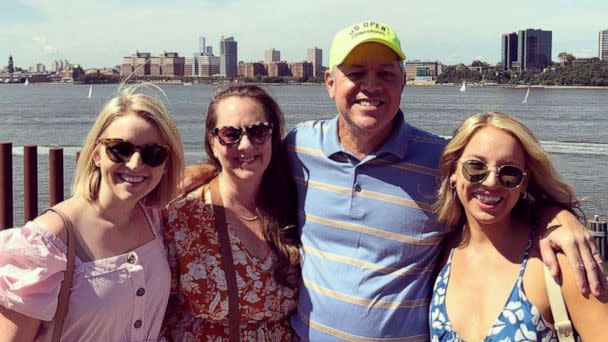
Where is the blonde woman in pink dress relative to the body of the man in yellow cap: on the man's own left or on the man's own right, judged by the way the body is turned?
on the man's own right

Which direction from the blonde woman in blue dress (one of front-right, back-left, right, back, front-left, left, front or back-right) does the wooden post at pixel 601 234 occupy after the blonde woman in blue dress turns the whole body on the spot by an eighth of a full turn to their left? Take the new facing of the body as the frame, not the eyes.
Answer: back-left

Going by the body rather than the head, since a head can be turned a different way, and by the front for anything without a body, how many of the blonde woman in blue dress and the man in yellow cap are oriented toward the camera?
2

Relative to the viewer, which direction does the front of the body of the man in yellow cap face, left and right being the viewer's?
facing the viewer

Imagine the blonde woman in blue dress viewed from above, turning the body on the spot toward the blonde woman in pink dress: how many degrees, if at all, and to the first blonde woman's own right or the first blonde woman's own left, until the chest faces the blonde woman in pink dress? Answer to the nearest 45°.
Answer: approximately 90° to the first blonde woman's own right

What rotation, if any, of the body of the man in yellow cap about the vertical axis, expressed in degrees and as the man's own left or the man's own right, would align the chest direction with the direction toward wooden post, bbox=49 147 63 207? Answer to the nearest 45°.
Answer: approximately 135° to the man's own right

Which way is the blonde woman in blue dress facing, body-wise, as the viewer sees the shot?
toward the camera

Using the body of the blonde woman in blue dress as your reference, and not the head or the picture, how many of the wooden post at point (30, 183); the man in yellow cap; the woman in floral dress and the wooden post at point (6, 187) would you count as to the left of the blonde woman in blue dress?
0

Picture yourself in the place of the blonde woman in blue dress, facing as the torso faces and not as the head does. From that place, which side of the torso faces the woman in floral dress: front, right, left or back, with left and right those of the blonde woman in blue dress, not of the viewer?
right

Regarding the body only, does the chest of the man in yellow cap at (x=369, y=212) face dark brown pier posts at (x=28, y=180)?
no

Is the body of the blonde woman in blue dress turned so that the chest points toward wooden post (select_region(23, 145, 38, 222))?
no

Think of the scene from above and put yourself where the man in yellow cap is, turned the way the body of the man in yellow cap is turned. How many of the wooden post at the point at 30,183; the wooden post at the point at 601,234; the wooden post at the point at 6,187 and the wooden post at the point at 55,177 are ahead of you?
0

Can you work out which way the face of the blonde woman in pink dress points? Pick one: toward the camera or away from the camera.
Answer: toward the camera

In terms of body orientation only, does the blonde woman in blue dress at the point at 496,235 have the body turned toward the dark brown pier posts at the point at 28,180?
no

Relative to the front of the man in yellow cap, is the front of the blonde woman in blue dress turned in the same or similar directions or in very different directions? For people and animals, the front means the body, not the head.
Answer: same or similar directions
